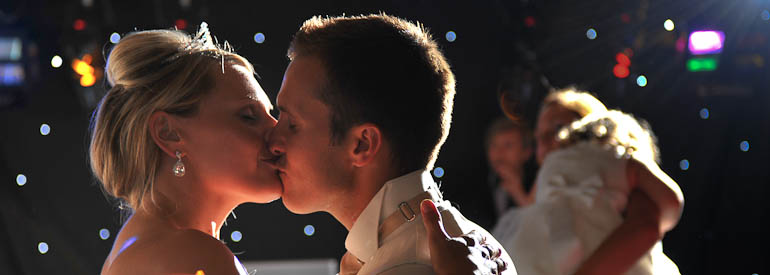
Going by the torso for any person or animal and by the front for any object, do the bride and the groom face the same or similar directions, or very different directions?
very different directions

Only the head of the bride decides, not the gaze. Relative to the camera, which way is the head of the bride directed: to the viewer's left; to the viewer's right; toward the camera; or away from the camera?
to the viewer's right

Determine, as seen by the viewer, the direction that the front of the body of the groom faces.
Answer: to the viewer's left

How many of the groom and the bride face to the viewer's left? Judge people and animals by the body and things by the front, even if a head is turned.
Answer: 1

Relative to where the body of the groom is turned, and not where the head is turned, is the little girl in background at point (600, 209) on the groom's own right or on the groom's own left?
on the groom's own right

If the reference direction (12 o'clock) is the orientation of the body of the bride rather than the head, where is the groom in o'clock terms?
The groom is roughly at 1 o'clock from the bride.

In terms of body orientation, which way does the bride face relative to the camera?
to the viewer's right

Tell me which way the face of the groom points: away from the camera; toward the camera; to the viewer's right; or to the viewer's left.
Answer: to the viewer's left

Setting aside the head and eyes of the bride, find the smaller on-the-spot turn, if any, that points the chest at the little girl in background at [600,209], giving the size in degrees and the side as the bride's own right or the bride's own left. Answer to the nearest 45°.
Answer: approximately 45° to the bride's own left

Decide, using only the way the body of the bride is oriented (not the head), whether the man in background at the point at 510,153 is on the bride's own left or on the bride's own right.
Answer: on the bride's own left

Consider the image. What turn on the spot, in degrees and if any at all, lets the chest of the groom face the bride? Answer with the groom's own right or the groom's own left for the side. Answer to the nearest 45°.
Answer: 0° — they already face them

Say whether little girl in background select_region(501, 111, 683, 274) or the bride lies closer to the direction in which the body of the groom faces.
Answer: the bride
